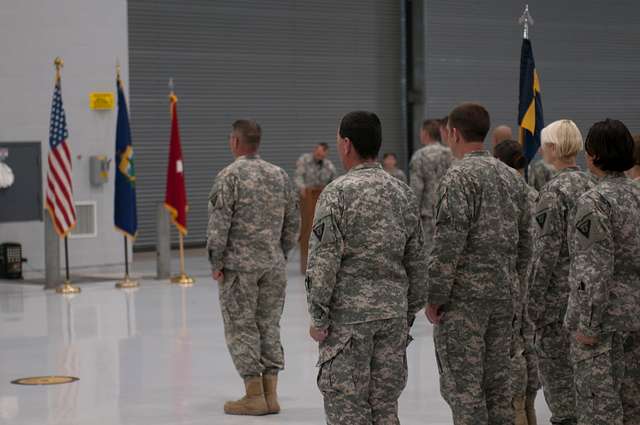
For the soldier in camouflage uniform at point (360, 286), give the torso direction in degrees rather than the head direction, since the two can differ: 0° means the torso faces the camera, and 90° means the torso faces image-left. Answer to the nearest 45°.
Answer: approximately 135°

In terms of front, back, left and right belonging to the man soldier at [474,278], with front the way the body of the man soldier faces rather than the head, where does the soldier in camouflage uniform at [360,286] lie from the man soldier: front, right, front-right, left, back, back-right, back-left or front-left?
left

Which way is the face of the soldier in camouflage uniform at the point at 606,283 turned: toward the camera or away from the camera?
away from the camera

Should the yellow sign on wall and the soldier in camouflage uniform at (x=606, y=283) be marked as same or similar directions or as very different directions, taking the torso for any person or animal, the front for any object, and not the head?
very different directions

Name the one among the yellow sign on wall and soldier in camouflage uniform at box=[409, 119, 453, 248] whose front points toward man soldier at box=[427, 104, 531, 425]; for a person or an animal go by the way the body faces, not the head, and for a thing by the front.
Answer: the yellow sign on wall

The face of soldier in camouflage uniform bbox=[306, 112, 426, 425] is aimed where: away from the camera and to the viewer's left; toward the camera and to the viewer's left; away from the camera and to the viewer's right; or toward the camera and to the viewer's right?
away from the camera and to the viewer's left

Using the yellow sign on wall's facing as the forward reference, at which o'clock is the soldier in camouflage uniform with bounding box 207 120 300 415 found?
The soldier in camouflage uniform is roughly at 12 o'clock from the yellow sign on wall.

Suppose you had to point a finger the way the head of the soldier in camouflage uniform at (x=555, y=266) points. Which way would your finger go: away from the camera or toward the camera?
away from the camera

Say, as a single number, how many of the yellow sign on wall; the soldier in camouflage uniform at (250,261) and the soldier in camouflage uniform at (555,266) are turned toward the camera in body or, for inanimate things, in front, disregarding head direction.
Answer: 1

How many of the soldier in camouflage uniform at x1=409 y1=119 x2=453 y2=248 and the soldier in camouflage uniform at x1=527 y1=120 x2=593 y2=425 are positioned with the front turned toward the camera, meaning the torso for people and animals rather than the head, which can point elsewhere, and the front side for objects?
0

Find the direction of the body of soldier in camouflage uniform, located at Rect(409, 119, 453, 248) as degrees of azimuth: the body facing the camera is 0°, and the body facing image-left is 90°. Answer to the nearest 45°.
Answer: approximately 135°

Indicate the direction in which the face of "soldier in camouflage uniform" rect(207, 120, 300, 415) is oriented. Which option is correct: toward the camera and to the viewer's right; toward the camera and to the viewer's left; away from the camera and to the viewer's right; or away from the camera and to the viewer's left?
away from the camera and to the viewer's left
